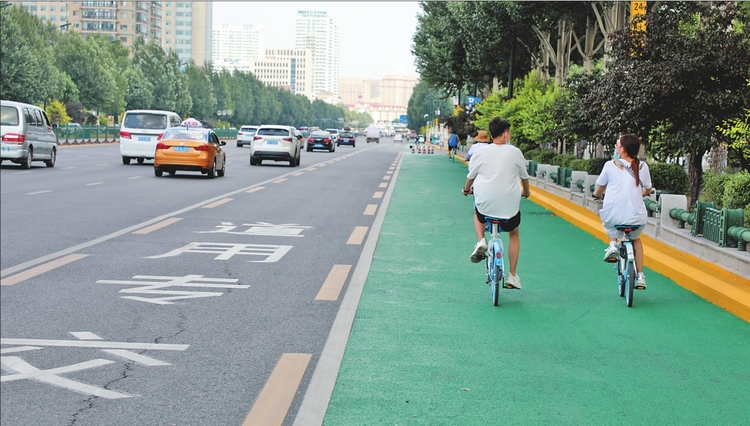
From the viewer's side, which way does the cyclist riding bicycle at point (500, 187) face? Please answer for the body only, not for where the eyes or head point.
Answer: away from the camera

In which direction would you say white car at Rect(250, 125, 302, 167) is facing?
away from the camera

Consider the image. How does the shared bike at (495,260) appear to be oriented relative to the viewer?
away from the camera

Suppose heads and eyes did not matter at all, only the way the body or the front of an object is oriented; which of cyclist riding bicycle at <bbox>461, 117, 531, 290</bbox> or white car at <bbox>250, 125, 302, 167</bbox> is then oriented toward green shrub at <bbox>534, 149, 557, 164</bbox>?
the cyclist riding bicycle

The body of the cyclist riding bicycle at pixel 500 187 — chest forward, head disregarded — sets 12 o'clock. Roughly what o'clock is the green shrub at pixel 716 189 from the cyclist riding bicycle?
The green shrub is roughly at 1 o'clock from the cyclist riding bicycle.

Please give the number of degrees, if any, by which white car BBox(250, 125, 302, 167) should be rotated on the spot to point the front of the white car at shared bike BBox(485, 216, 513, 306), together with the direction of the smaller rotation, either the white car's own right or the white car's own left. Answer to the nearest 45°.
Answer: approximately 180°

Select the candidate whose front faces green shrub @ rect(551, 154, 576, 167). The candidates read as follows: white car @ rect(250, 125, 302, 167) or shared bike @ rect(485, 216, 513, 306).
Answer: the shared bike

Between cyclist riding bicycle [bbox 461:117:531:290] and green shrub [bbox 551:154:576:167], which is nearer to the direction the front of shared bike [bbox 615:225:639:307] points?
the green shrub

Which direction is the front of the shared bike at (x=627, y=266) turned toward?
away from the camera
